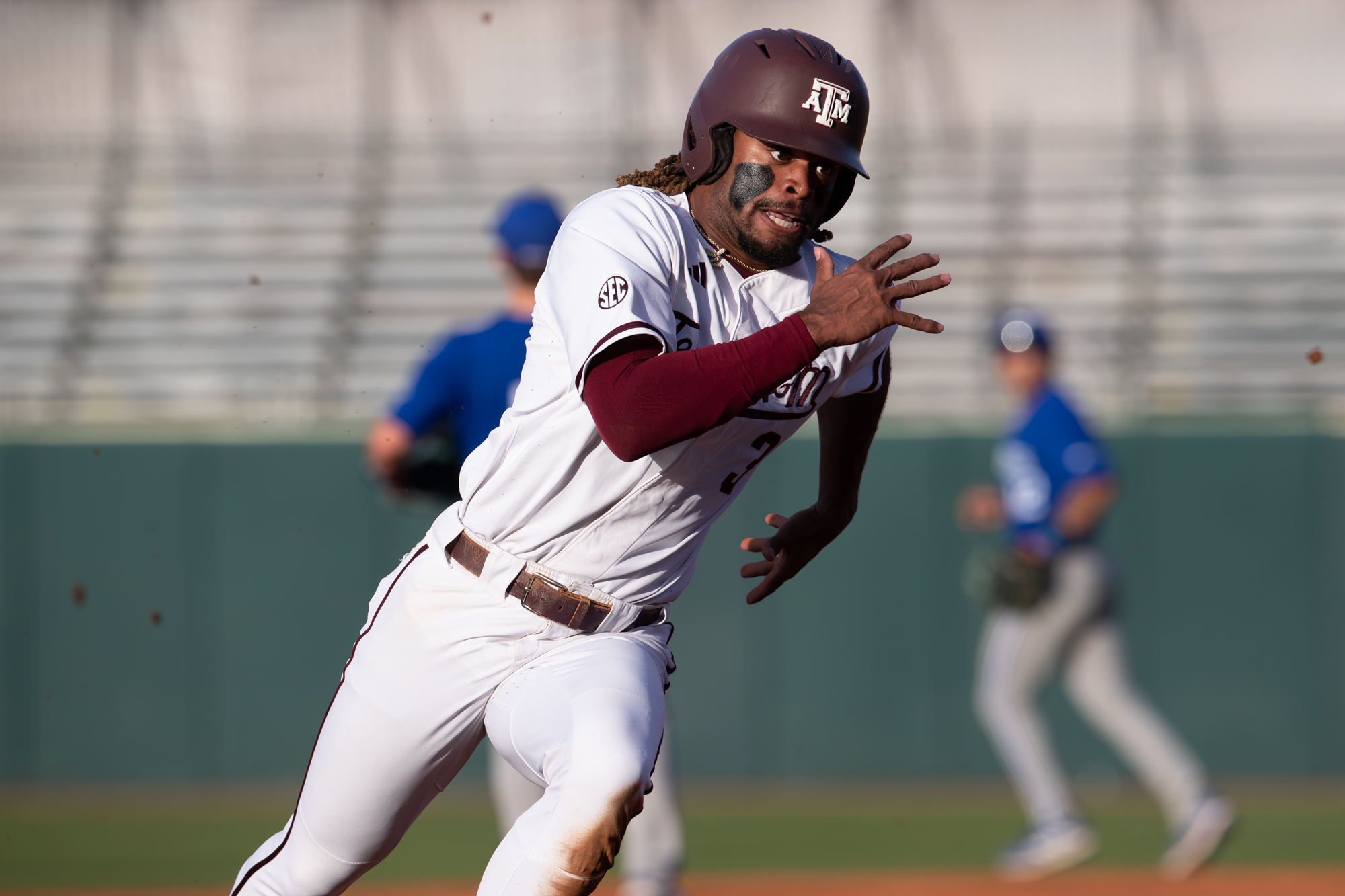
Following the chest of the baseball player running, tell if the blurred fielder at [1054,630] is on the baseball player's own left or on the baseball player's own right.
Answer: on the baseball player's own left

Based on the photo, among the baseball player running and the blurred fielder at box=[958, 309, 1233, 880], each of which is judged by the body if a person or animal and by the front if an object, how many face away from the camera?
0

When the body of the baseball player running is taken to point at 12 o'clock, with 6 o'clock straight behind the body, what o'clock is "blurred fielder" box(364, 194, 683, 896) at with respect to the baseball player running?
The blurred fielder is roughly at 7 o'clock from the baseball player running.

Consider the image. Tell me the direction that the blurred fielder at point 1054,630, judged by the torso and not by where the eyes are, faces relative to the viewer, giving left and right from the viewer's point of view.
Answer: facing the viewer and to the left of the viewer

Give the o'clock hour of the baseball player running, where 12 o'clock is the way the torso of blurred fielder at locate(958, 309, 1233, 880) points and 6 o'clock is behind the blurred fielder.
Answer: The baseball player running is roughly at 11 o'clock from the blurred fielder.

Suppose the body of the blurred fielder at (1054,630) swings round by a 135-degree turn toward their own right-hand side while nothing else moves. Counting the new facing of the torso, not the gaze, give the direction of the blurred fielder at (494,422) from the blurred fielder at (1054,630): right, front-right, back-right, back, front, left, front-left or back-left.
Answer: back-left

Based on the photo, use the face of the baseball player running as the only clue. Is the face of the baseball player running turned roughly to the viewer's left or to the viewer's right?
to the viewer's right

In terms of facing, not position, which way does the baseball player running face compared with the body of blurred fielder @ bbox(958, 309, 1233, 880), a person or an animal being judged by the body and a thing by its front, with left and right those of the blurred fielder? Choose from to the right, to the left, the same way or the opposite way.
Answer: to the left

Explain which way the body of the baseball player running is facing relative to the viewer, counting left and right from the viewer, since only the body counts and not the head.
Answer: facing the viewer and to the right of the viewer
